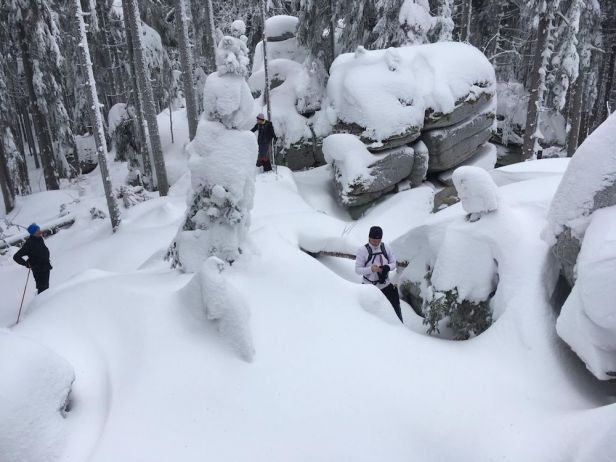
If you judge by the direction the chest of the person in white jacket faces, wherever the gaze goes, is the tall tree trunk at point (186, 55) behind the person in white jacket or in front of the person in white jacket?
behind

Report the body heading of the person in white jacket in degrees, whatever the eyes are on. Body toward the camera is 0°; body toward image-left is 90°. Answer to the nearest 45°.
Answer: approximately 0°

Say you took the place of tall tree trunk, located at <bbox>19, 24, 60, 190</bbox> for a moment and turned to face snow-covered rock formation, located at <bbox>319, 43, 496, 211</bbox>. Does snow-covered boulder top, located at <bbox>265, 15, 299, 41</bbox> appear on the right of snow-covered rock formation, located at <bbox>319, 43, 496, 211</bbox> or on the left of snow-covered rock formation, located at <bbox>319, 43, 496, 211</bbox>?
left

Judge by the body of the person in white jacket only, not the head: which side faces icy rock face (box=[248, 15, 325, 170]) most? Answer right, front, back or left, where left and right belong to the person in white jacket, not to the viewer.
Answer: back

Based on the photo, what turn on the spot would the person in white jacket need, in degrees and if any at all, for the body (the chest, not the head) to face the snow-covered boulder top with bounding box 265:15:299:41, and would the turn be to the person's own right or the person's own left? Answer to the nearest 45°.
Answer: approximately 180°

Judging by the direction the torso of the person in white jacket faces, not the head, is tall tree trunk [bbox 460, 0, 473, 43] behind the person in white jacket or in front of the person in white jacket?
behind

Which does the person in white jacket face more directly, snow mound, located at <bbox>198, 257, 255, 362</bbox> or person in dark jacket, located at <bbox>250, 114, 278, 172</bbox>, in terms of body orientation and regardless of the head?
the snow mound

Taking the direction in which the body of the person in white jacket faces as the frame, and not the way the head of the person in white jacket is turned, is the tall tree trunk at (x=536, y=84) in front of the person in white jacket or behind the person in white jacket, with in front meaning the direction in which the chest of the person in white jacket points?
behind

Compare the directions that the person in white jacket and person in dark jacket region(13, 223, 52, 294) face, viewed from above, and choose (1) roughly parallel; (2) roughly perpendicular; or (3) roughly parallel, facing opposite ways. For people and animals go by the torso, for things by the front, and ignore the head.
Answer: roughly perpendicular

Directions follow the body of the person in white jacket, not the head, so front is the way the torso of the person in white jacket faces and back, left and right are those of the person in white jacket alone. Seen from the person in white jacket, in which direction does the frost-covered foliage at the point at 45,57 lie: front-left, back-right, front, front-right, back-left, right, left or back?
back-right

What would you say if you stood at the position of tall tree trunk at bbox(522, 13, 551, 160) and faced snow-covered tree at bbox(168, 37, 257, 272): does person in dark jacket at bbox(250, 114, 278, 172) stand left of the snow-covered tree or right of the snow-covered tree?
right

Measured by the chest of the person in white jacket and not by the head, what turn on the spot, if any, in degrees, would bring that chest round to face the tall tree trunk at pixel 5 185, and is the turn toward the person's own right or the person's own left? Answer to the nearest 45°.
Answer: approximately 135° to the person's own right

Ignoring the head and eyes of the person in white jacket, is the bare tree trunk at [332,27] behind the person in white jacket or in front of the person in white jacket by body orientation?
behind
